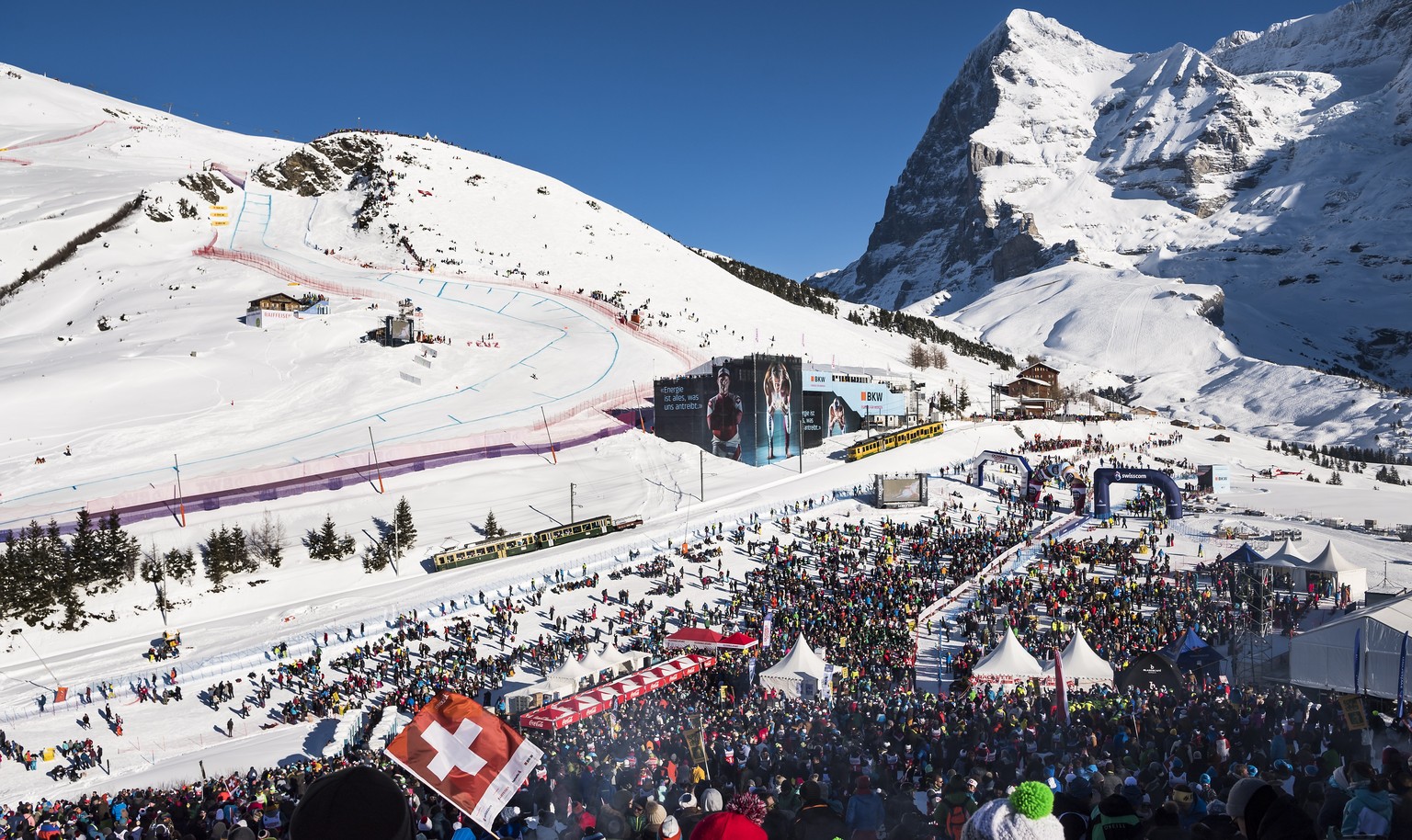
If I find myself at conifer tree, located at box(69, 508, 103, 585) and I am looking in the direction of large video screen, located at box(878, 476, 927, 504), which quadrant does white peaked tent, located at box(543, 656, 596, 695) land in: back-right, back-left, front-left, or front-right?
front-right

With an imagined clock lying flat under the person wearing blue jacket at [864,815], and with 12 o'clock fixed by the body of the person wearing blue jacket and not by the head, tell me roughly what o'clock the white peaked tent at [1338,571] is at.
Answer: The white peaked tent is roughly at 1 o'clock from the person wearing blue jacket.

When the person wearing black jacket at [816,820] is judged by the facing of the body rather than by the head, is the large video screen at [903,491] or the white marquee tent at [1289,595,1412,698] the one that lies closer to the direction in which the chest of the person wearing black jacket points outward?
the large video screen

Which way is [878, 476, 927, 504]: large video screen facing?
toward the camera

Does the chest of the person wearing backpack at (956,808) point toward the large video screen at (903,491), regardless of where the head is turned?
yes

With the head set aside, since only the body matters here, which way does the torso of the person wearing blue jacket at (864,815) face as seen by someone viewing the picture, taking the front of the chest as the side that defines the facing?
away from the camera

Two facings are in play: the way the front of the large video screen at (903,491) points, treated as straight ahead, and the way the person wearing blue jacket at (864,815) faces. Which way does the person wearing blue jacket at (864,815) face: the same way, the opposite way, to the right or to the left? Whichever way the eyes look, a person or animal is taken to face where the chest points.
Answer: the opposite way

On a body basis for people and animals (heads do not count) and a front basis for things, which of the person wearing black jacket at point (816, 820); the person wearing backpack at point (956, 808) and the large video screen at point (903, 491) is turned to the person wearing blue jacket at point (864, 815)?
the large video screen

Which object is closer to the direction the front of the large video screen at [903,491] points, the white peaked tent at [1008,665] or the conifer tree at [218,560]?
the white peaked tent

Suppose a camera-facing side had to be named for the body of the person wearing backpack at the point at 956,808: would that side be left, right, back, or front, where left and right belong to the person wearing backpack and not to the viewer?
back

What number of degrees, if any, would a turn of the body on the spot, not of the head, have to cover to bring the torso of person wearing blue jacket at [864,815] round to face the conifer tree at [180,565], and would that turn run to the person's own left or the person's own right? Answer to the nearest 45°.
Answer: approximately 45° to the person's own left

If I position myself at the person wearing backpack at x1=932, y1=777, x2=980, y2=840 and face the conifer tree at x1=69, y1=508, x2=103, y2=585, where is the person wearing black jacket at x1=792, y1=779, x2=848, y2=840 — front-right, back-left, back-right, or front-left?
front-left

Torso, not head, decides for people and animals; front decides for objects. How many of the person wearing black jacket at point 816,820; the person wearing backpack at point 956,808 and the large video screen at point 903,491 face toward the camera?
1

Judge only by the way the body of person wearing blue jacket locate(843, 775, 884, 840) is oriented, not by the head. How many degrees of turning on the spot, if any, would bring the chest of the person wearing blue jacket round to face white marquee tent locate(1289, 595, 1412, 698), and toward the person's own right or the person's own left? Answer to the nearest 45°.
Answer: approximately 45° to the person's own right

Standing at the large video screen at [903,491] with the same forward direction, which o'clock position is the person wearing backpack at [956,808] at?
The person wearing backpack is roughly at 12 o'clock from the large video screen.

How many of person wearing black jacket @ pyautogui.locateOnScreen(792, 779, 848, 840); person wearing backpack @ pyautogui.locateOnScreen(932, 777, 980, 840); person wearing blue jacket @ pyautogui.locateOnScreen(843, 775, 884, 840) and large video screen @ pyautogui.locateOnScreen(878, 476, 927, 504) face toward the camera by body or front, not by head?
1

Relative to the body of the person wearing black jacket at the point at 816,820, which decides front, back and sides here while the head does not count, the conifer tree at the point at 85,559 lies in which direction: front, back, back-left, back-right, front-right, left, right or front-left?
front-left

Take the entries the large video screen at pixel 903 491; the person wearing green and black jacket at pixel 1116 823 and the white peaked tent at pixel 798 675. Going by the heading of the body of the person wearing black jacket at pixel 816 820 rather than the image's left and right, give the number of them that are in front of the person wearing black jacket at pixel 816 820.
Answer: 2

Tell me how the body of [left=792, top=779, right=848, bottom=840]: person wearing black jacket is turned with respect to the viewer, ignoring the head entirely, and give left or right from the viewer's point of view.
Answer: facing away from the viewer
